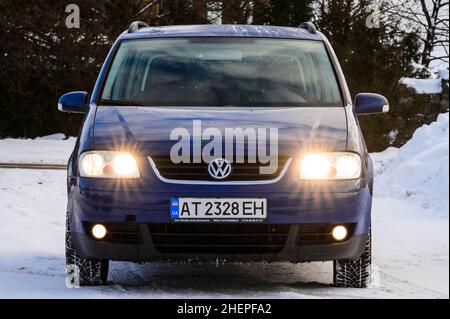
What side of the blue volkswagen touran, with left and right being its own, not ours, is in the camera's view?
front
